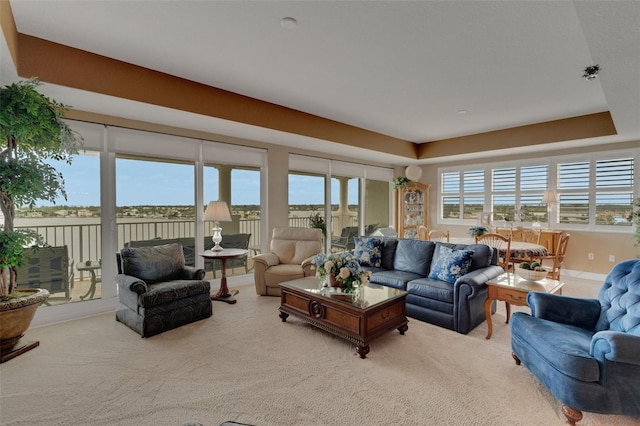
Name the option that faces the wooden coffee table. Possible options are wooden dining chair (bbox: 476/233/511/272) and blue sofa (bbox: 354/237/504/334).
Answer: the blue sofa

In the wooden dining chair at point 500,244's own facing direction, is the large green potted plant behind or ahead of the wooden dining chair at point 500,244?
behind

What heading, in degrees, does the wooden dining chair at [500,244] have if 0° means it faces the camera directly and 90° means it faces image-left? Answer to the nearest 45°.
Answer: approximately 225°

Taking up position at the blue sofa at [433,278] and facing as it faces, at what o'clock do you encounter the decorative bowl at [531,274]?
The decorative bowl is roughly at 8 o'clock from the blue sofa.

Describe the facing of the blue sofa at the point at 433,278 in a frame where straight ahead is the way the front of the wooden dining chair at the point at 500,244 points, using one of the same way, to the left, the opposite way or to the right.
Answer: the opposite way

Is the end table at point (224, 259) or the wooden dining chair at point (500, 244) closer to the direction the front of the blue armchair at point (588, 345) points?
the end table

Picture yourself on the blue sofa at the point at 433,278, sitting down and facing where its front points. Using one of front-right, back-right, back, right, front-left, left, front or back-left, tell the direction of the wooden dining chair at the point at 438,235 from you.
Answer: back-right

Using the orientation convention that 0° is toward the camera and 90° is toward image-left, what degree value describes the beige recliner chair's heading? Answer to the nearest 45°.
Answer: approximately 45°

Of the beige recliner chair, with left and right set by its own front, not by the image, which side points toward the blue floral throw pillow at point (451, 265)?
left

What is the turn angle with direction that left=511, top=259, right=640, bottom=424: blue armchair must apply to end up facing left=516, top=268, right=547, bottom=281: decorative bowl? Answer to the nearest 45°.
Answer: approximately 90° to its right

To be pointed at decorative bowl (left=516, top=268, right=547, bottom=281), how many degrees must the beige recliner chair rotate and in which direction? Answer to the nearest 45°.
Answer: approximately 90° to its left

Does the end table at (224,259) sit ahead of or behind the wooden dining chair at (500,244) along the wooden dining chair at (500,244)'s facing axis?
behind

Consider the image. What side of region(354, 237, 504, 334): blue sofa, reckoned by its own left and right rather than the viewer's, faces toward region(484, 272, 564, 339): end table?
left
